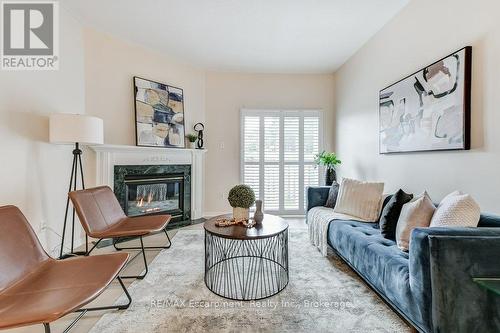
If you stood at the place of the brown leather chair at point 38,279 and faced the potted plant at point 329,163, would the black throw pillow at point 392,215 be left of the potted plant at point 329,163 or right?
right

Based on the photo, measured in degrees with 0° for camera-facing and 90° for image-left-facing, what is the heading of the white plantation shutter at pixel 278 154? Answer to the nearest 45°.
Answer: approximately 0°

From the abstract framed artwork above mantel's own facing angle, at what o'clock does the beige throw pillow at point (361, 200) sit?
The beige throw pillow is roughly at 12 o'clock from the abstract framed artwork above mantel.

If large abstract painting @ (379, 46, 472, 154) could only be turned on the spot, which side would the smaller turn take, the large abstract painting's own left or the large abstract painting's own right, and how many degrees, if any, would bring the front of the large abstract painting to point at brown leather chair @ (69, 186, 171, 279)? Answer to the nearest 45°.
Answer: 0° — it already faces it

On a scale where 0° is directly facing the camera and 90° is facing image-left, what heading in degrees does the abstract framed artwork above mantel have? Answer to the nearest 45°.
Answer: approximately 315°

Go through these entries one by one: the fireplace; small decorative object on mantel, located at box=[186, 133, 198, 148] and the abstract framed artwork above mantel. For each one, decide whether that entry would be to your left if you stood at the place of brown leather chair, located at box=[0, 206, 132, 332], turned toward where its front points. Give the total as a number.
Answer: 3
